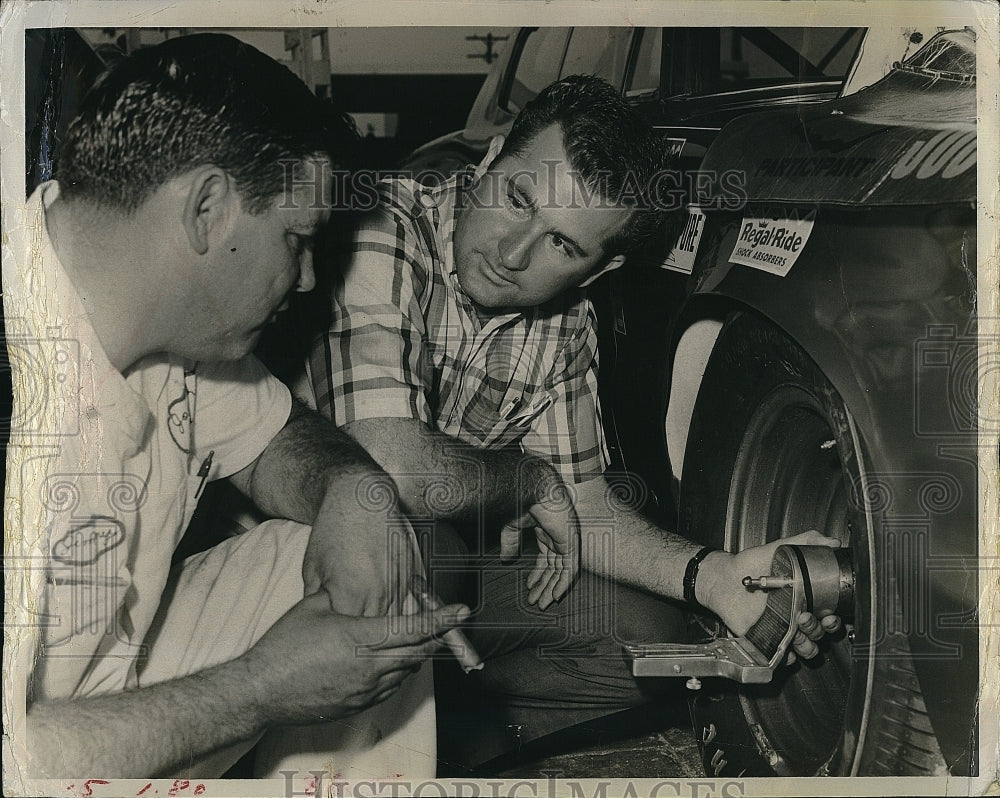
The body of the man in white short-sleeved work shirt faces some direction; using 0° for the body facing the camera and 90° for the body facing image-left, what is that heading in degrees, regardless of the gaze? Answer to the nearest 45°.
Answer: approximately 315°

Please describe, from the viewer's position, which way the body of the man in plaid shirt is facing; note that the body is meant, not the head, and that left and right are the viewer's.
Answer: facing the viewer

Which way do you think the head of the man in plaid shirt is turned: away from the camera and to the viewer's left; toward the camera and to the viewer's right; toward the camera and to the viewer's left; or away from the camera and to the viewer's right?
toward the camera and to the viewer's left

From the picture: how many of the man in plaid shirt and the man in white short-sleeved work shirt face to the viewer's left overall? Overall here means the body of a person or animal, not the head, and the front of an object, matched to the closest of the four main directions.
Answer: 0

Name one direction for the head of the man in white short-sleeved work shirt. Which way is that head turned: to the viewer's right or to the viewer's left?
to the viewer's right
